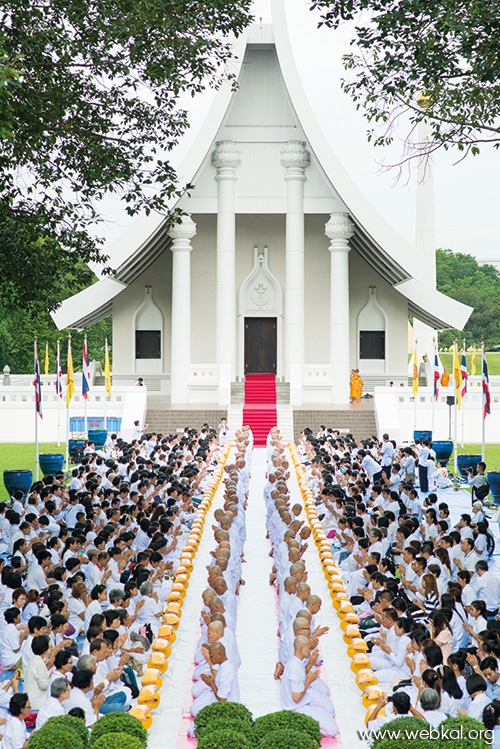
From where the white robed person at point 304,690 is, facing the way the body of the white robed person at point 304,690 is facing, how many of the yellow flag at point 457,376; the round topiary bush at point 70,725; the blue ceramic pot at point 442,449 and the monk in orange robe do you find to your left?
3

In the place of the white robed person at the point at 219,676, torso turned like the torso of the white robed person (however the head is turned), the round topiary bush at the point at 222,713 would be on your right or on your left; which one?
on your left

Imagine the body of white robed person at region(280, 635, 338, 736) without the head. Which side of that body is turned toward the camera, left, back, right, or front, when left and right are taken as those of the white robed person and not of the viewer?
right

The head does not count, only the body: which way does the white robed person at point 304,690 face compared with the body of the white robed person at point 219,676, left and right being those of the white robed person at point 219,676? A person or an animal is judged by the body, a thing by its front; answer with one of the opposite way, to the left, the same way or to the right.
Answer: the opposite way

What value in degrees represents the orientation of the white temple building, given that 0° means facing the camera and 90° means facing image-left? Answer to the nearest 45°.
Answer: approximately 0°

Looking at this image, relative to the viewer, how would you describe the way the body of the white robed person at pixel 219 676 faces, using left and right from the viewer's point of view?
facing to the left of the viewer

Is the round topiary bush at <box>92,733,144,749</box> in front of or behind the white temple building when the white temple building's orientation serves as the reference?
in front

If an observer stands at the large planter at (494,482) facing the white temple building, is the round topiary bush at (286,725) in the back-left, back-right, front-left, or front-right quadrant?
back-left
